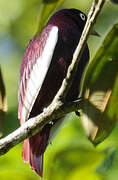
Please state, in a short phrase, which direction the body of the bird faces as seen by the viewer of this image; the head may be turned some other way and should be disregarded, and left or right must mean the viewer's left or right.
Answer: facing to the right of the viewer
